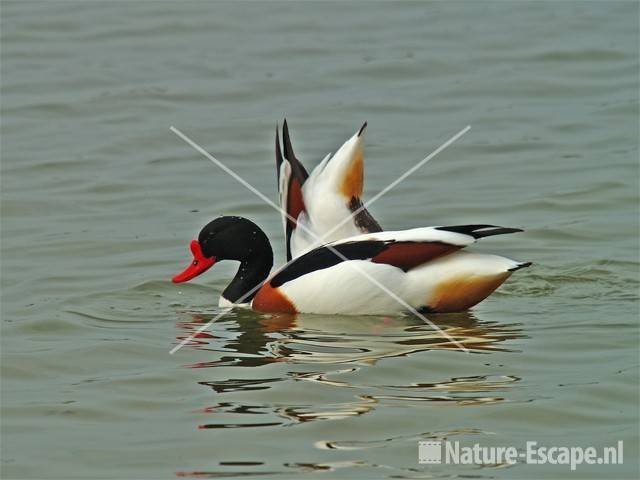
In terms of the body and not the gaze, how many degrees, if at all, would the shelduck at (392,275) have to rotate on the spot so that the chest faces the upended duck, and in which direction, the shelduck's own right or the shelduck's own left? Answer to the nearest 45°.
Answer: approximately 45° to the shelduck's own right

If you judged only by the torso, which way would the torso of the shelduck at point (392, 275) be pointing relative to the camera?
to the viewer's left
